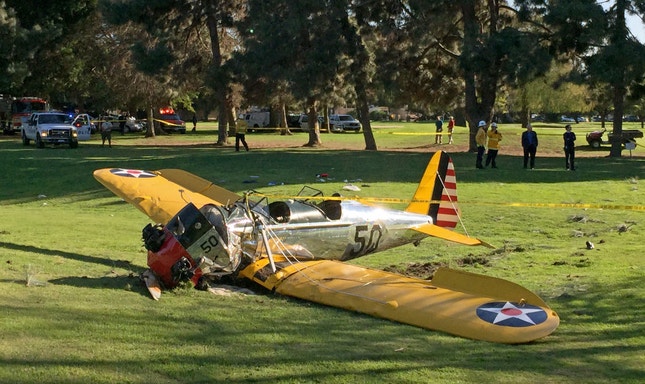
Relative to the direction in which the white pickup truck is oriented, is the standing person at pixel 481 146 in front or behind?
in front

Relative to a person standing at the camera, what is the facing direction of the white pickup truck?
facing the viewer and to the right of the viewer

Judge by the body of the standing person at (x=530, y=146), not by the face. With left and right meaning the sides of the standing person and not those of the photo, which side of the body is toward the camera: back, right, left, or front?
front

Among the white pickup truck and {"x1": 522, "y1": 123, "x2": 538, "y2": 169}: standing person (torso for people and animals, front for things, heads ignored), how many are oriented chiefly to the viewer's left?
0

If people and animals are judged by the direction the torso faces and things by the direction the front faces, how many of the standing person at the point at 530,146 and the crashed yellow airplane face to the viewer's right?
0

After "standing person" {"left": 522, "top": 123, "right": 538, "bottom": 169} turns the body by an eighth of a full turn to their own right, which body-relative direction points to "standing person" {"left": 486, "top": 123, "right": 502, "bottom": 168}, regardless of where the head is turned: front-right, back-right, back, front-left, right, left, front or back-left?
front

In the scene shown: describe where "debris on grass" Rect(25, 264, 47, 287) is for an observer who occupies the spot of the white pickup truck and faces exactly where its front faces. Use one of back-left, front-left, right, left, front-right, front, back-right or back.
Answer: front-right

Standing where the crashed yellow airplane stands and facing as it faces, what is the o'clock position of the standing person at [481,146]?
The standing person is roughly at 5 o'clock from the crashed yellow airplane.

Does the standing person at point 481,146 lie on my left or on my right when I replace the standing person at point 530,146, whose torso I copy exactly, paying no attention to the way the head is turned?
on my right

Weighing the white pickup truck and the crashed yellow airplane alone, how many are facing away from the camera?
0

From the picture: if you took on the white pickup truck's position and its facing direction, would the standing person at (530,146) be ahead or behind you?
ahead
